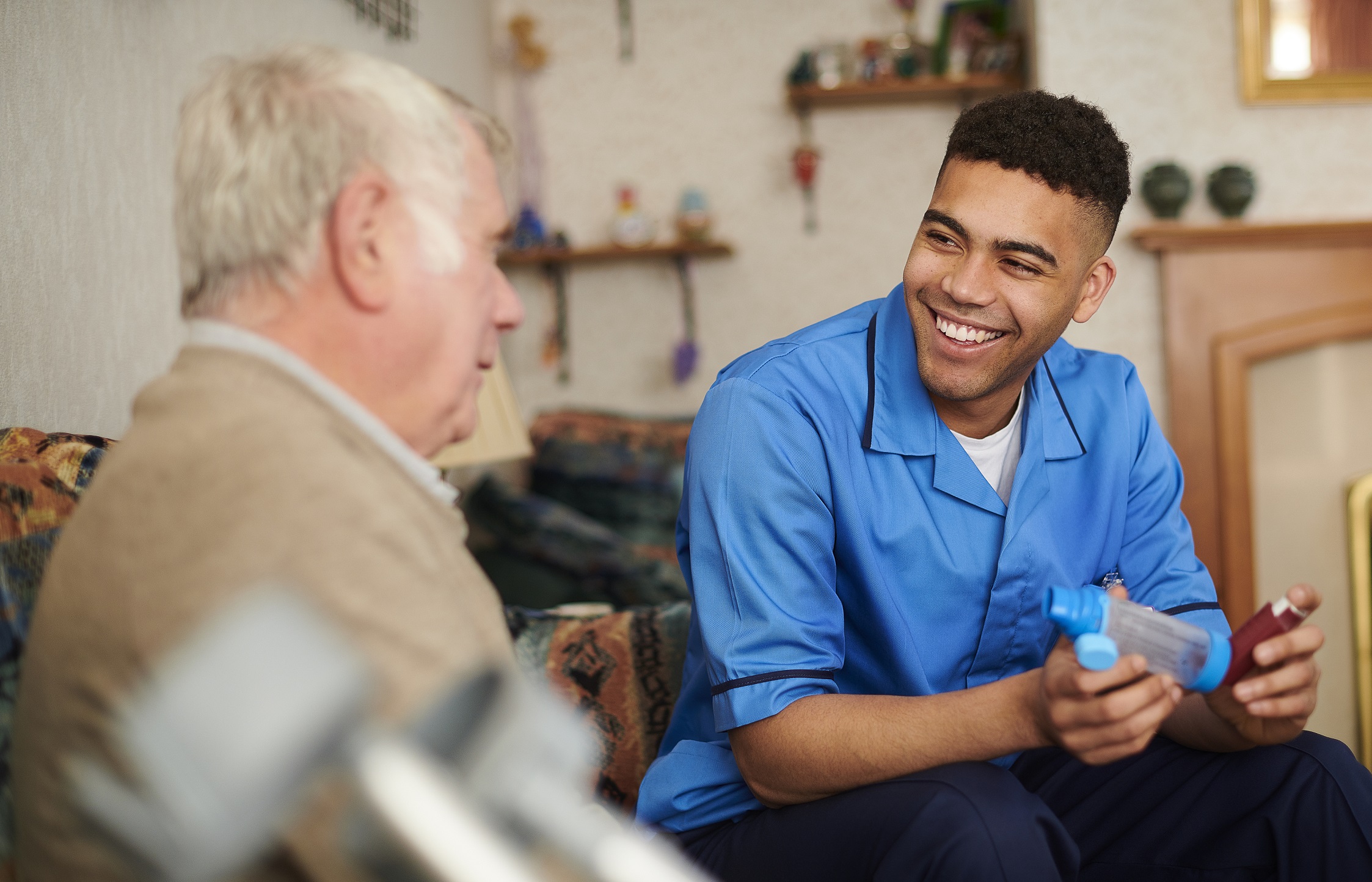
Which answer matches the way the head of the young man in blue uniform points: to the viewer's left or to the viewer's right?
to the viewer's left

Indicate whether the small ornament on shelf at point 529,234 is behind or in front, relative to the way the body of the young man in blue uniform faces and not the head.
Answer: behind

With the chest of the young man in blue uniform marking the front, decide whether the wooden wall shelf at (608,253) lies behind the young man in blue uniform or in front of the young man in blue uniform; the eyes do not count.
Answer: behind

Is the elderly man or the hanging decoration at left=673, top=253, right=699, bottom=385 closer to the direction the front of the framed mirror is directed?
the elderly man

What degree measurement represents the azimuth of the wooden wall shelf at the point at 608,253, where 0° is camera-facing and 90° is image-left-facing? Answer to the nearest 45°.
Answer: approximately 0°
